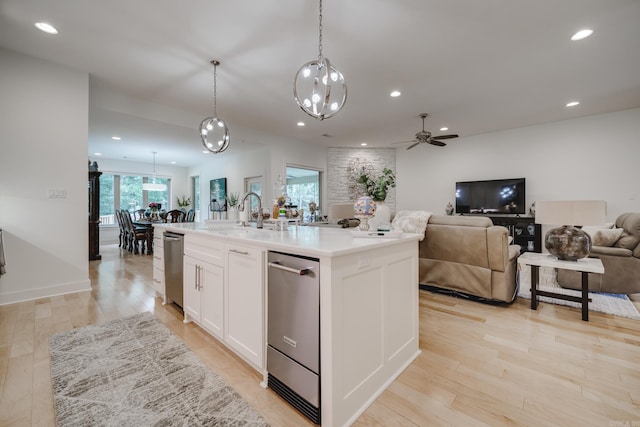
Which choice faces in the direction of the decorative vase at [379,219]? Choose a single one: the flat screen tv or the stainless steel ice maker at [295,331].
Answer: the flat screen tv

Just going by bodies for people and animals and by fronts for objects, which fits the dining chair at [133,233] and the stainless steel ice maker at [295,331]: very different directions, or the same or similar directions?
very different directions

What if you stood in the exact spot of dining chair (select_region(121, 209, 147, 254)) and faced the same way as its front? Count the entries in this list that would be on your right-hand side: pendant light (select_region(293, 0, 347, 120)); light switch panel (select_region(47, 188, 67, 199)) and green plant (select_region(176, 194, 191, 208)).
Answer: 2

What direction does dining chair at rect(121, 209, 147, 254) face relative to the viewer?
to the viewer's right

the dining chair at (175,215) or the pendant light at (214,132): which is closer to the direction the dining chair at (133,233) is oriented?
the dining chair

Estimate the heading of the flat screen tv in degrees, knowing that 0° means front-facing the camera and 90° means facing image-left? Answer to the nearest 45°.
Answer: approximately 0°
